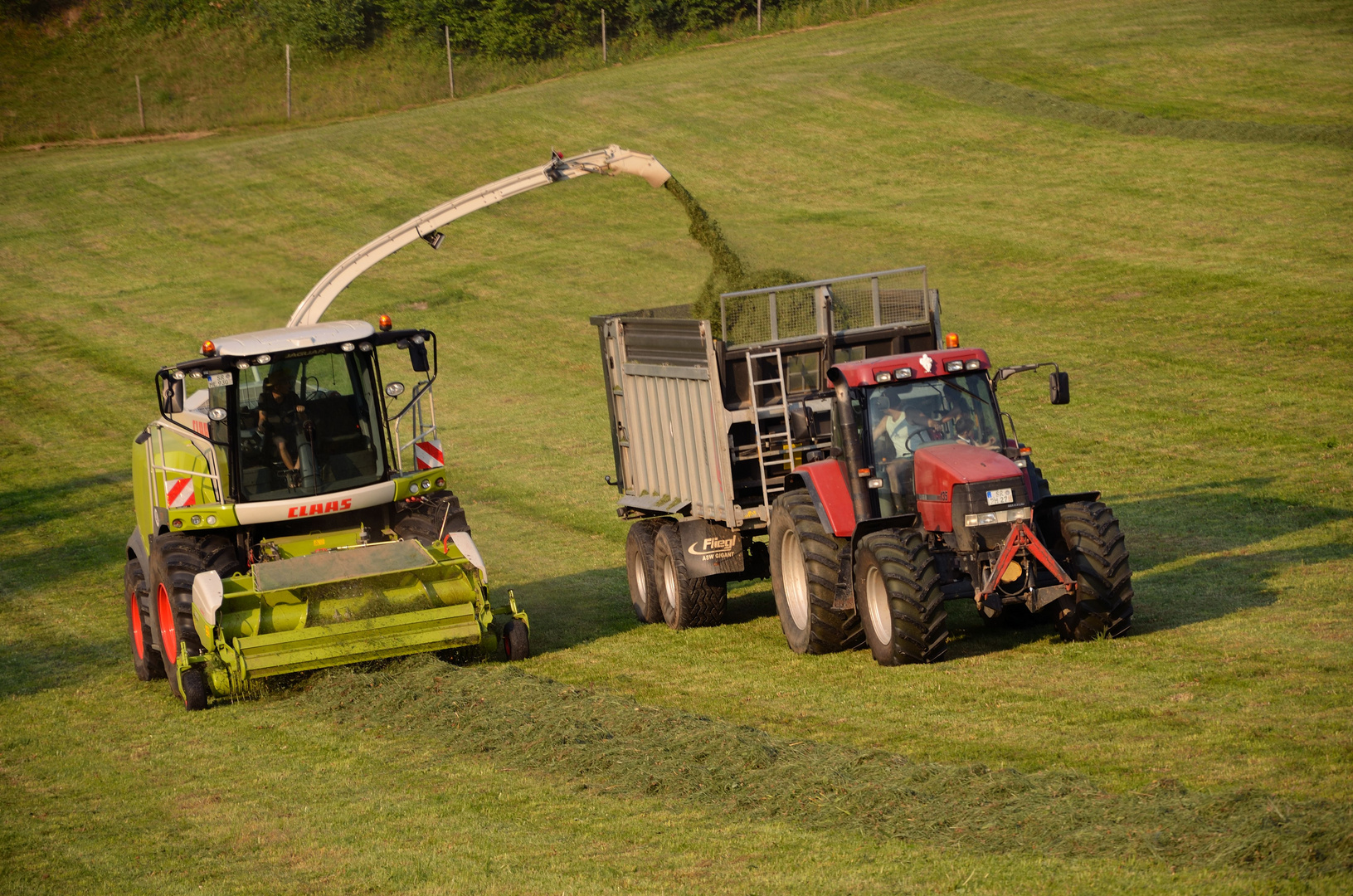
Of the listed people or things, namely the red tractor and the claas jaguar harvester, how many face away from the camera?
0

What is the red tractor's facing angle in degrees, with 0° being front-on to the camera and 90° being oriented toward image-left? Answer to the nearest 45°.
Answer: approximately 315°

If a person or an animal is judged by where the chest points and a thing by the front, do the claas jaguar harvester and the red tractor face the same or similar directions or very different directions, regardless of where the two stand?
same or similar directions

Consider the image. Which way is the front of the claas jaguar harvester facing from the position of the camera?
facing the viewer

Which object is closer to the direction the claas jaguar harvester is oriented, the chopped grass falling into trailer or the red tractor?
the red tractor

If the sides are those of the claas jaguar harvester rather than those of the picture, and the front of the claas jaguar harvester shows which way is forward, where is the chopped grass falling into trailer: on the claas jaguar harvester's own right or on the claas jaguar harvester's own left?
on the claas jaguar harvester's own left

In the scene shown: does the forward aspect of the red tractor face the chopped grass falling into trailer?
no

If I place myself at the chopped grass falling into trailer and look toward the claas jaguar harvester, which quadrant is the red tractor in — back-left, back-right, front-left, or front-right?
front-left

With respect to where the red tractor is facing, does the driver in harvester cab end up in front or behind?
behind

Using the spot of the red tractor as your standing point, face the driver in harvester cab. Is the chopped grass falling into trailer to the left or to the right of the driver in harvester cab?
right

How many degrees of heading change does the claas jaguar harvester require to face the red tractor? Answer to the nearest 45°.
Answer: approximately 45° to its left

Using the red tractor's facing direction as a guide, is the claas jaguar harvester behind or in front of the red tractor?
behind
